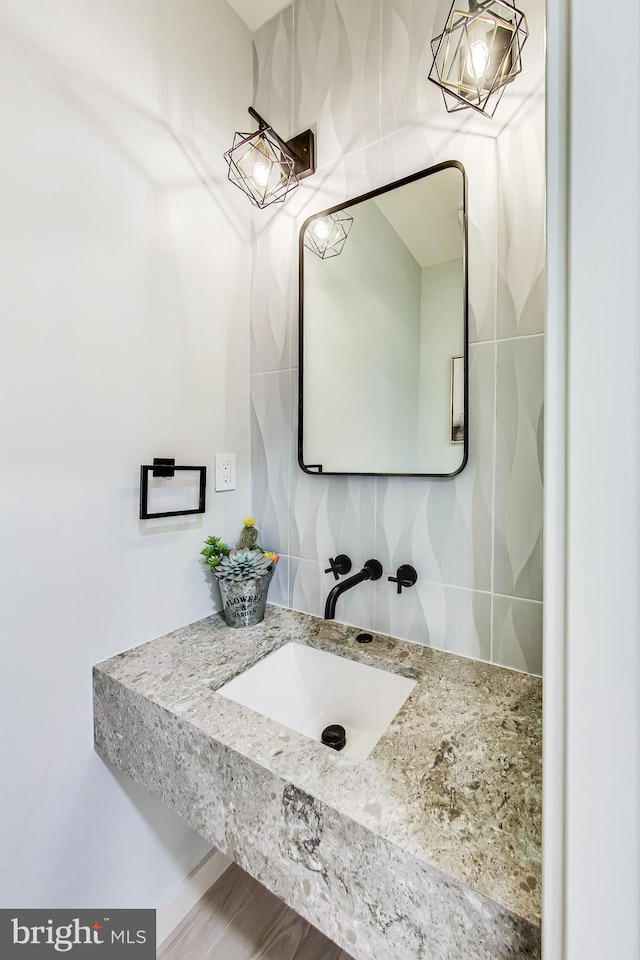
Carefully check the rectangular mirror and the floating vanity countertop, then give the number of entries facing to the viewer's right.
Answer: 0

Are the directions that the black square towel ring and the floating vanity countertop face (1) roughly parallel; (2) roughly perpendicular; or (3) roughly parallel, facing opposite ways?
roughly perpendicular

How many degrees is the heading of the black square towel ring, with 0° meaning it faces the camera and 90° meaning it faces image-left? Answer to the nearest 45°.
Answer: approximately 315°

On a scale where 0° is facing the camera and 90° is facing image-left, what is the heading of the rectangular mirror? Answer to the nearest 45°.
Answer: approximately 45°

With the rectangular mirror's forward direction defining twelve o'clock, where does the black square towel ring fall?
The black square towel ring is roughly at 1 o'clock from the rectangular mirror.

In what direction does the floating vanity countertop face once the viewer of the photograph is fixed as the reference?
facing the viewer and to the left of the viewer

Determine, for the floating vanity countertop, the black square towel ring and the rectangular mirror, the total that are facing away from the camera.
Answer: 0

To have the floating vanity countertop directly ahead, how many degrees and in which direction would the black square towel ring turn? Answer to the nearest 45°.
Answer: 0° — it already faces it

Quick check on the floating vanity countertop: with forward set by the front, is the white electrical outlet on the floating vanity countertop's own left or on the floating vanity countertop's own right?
on the floating vanity countertop's own right
